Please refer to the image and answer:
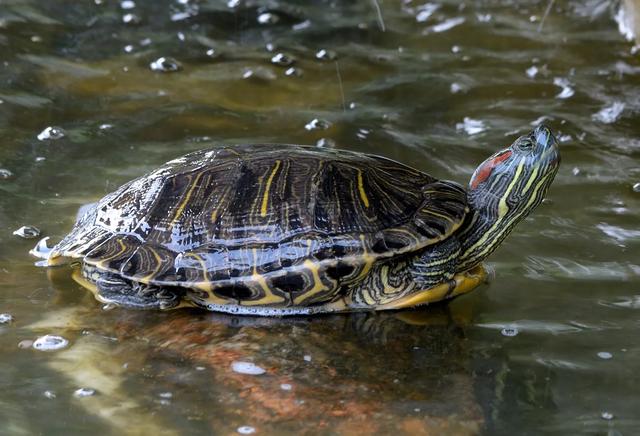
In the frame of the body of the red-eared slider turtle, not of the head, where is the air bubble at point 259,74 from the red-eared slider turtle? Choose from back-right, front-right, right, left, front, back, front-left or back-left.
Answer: left

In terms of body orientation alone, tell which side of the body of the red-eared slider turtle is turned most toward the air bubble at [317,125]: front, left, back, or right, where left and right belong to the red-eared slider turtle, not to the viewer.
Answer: left

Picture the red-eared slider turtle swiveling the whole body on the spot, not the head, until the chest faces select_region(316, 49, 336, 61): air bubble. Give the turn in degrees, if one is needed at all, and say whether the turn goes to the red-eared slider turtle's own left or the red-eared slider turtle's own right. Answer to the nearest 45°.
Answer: approximately 90° to the red-eared slider turtle's own left

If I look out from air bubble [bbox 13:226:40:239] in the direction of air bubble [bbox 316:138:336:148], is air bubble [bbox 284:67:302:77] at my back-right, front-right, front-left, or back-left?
front-left

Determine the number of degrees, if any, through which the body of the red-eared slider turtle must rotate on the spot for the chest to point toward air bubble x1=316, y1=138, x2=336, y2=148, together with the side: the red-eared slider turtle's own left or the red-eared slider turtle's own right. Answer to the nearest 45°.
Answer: approximately 90° to the red-eared slider turtle's own left

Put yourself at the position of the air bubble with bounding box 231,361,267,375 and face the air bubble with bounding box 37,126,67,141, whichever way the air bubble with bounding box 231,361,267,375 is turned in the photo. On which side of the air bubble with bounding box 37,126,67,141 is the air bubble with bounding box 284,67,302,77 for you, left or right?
right

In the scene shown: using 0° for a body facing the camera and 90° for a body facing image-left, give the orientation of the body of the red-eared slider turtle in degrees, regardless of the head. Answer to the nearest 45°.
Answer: approximately 270°

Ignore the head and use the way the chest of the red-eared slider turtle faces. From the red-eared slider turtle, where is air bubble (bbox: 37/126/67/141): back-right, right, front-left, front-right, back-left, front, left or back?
back-left

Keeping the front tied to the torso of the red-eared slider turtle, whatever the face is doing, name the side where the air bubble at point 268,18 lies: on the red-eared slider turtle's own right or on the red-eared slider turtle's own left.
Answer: on the red-eared slider turtle's own left

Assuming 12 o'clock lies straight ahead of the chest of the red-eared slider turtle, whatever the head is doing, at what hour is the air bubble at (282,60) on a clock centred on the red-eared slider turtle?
The air bubble is roughly at 9 o'clock from the red-eared slider turtle.

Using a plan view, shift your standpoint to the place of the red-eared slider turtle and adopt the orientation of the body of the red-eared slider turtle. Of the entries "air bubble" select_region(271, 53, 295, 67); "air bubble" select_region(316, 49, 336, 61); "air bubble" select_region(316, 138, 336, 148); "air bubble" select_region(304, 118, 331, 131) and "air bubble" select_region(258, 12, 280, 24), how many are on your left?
5

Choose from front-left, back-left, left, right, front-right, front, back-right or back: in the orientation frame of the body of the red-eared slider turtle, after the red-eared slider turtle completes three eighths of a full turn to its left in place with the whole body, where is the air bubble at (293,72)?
front-right

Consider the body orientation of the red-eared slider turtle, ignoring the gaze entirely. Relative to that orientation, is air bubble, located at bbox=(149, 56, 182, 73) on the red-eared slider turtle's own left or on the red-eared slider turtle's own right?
on the red-eared slider turtle's own left
